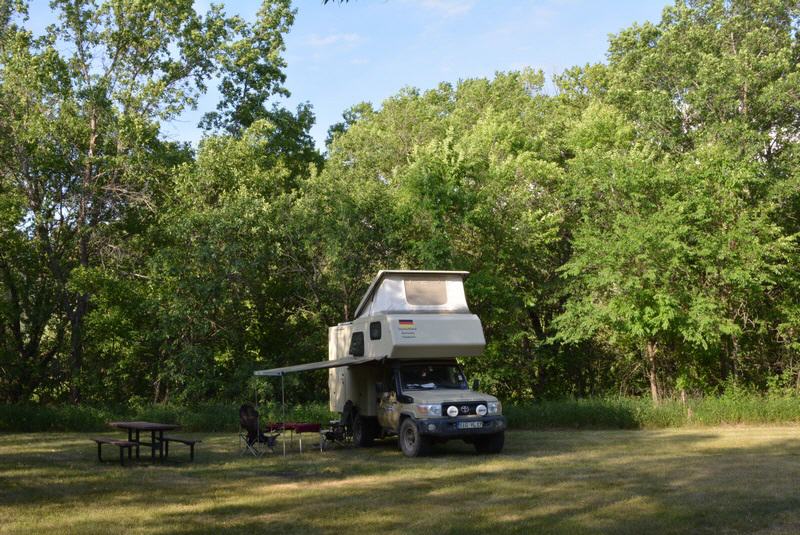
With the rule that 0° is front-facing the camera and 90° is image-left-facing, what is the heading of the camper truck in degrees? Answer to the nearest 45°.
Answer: approximately 315°

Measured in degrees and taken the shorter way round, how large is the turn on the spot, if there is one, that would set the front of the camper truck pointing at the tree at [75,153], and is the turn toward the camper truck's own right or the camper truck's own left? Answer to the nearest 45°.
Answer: approximately 180°
